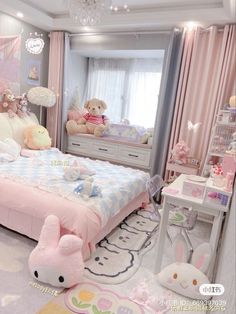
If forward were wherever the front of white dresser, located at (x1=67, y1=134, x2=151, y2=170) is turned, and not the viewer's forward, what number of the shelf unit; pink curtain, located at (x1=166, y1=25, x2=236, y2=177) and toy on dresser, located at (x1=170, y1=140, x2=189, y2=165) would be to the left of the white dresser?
3

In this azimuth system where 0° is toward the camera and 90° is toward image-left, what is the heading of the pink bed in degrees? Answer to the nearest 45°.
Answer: approximately 315°

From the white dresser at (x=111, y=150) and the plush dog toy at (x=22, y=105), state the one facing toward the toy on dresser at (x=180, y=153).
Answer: the plush dog toy

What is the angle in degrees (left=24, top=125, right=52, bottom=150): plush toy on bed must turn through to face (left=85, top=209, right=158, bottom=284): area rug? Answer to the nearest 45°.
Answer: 0° — it already faces it

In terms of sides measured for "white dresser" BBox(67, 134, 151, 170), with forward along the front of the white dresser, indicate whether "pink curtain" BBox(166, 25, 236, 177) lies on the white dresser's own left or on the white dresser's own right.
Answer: on the white dresser's own left

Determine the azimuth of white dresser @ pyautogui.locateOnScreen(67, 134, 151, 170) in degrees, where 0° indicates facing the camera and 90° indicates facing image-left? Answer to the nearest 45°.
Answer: approximately 45°

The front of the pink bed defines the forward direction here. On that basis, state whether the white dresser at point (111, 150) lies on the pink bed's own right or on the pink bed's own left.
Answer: on the pink bed's own left

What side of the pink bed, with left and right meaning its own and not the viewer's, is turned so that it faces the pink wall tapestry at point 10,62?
back

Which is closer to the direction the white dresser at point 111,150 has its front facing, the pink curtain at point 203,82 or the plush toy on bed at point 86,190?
the plush toy on bed

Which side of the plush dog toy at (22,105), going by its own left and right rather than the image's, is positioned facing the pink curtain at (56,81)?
left

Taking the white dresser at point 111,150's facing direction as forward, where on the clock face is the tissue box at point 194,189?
The tissue box is roughly at 10 o'clock from the white dresser.
